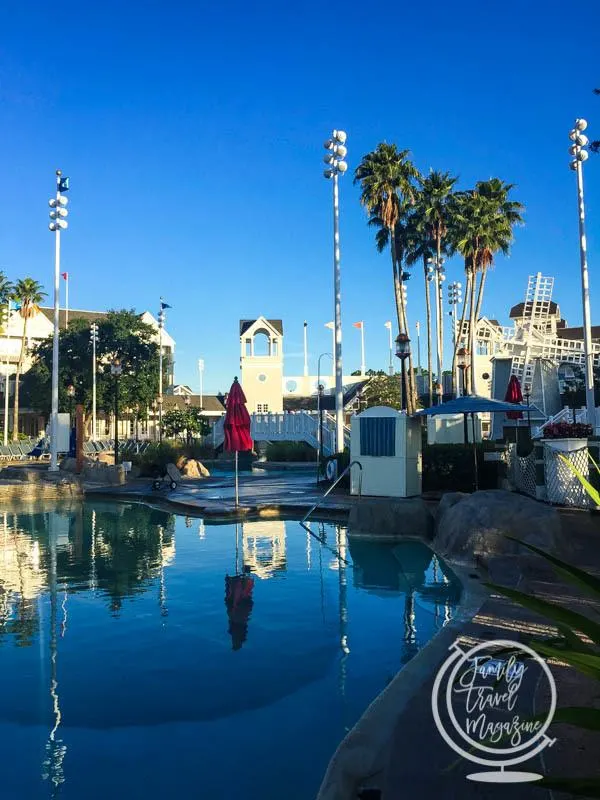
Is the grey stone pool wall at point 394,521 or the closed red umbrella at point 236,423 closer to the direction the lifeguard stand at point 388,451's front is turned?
the grey stone pool wall

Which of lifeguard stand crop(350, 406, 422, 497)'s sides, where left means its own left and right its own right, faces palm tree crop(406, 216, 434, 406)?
back

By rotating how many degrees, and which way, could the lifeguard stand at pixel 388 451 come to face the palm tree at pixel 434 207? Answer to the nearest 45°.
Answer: approximately 180°

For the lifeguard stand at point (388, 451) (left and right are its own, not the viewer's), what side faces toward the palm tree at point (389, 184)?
back

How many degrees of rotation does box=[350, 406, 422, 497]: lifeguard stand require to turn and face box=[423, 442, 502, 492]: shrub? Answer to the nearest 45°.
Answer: approximately 135° to its left

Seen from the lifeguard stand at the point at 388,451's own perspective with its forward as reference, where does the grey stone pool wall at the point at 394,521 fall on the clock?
The grey stone pool wall is roughly at 12 o'clock from the lifeguard stand.

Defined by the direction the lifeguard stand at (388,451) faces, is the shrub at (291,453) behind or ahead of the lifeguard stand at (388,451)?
behind

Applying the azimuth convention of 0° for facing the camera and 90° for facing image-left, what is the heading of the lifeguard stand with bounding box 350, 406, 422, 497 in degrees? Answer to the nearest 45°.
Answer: approximately 0°

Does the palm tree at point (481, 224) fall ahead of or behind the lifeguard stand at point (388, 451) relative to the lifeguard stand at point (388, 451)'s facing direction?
behind

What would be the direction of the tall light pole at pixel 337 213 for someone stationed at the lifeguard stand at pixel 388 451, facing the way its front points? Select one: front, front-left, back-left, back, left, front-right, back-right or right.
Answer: back

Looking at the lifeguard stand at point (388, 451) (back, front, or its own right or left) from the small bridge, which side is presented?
back
